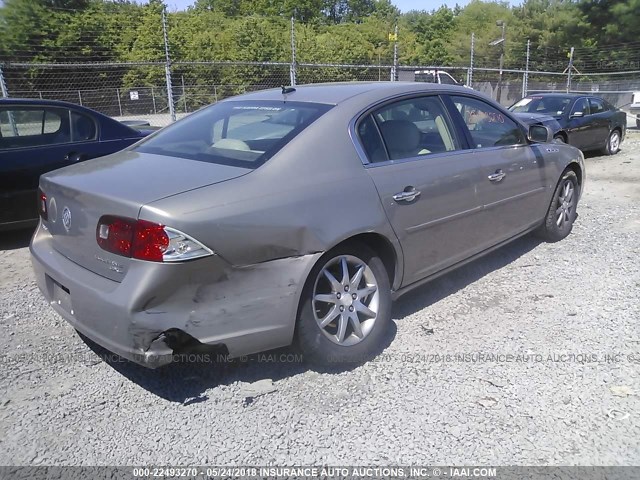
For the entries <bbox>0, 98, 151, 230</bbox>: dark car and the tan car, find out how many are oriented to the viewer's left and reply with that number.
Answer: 1

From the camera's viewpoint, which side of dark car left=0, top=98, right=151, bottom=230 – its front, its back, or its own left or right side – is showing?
left

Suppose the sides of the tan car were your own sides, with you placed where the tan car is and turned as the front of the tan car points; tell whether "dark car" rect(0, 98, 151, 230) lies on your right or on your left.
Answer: on your left

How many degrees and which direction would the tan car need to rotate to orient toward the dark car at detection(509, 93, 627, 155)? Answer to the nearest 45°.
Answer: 0° — it already faces it

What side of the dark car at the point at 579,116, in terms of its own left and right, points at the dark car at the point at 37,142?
front

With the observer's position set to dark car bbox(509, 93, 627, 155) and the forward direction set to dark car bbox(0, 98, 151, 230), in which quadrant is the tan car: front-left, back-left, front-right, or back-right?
front-left

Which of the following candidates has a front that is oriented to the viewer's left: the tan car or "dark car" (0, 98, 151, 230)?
the dark car

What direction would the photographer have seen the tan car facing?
facing away from the viewer and to the right of the viewer

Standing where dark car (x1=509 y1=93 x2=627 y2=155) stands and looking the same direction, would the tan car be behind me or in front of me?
in front

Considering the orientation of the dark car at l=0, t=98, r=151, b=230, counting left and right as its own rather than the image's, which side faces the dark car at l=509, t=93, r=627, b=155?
back

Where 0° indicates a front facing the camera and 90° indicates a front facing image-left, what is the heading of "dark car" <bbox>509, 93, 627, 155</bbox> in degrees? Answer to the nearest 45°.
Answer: approximately 45°
